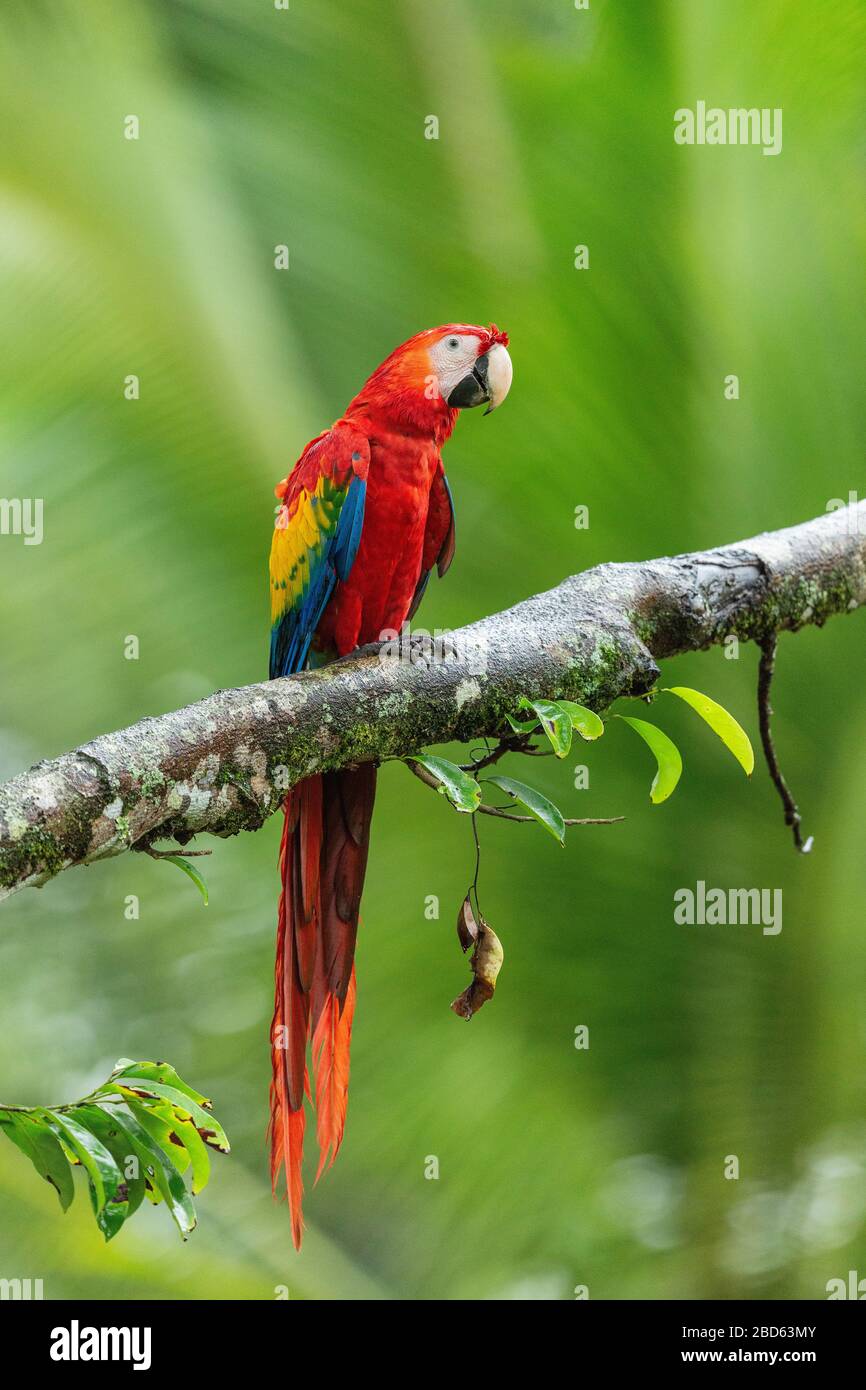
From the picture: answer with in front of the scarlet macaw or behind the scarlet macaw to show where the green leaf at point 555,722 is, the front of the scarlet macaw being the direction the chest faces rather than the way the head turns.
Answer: in front

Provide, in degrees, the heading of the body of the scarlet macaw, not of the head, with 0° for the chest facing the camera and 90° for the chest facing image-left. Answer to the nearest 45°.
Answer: approximately 315°
